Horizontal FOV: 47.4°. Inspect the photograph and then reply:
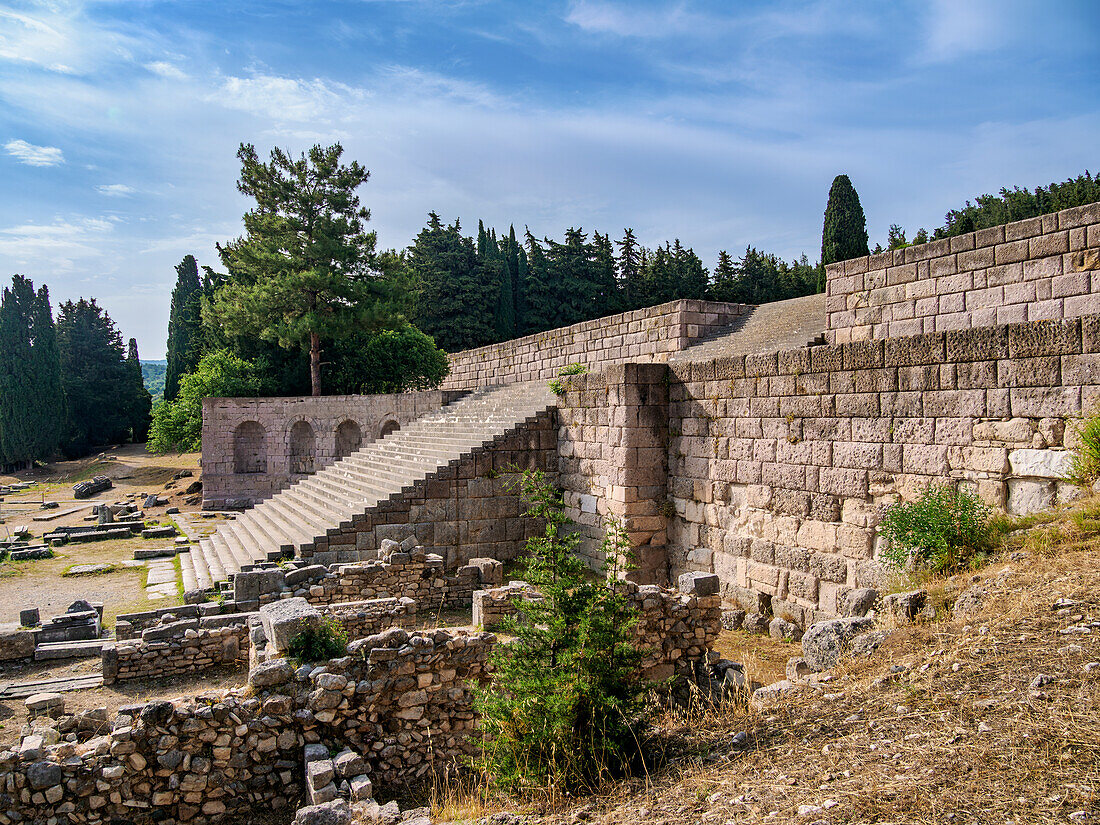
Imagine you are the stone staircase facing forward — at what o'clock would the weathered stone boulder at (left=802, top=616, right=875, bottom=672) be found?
The weathered stone boulder is roughly at 9 o'clock from the stone staircase.

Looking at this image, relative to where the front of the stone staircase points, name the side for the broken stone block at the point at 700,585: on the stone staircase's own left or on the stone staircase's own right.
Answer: on the stone staircase's own left

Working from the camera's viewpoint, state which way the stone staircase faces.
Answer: facing to the left of the viewer

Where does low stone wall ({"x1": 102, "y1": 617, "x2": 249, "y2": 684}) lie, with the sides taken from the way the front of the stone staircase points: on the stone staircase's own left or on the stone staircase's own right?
on the stone staircase's own left

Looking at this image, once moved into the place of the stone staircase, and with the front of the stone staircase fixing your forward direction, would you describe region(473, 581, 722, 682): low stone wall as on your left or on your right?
on your left
